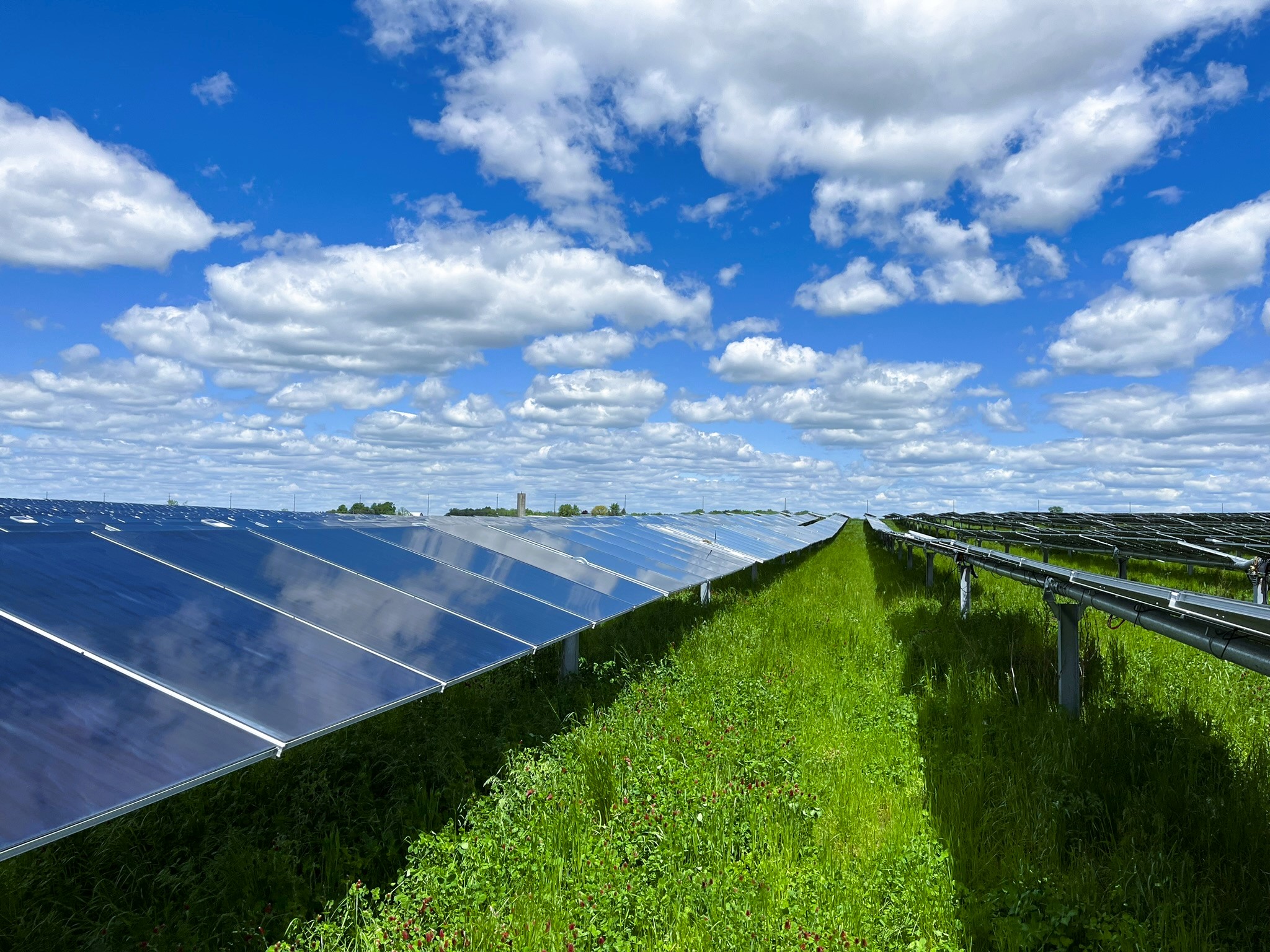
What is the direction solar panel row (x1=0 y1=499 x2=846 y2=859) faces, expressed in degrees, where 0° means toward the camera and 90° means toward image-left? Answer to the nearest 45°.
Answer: approximately 315°

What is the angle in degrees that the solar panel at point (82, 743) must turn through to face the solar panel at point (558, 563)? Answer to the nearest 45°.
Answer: approximately 90° to its left

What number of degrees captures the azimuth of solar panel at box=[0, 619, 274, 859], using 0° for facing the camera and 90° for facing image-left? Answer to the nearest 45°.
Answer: approximately 315°

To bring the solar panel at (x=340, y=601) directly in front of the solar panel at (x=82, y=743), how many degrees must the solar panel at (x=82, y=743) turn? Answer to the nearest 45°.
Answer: approximately 90° to its left

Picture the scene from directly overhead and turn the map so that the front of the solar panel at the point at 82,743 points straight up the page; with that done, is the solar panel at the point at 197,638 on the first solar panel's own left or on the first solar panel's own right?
on the first solar panel's own left

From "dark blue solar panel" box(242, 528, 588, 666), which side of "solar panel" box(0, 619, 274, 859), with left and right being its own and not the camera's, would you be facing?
left
